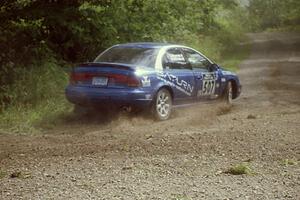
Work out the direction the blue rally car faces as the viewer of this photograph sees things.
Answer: facing away from the viewer and to the right of the viewer
